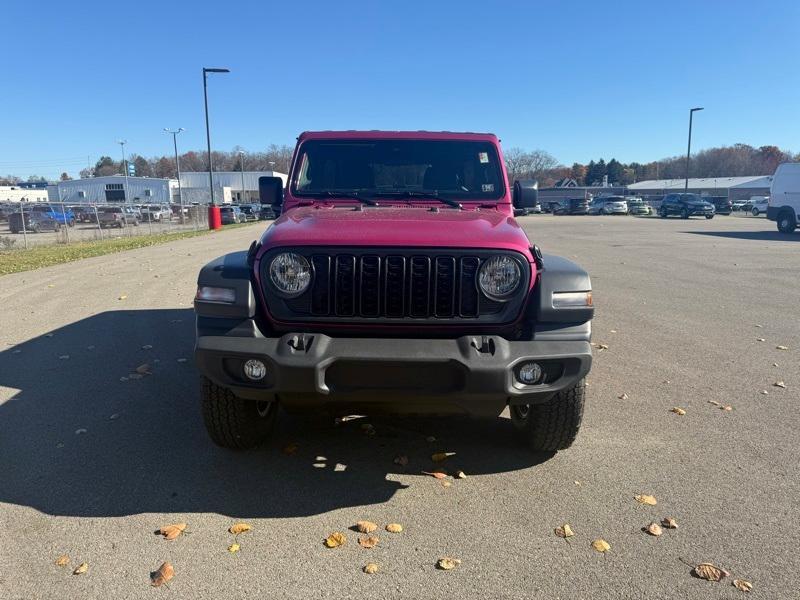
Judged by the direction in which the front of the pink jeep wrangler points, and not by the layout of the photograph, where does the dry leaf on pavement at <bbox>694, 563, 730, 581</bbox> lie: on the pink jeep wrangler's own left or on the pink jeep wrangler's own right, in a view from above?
on the pink jeep wrangler's own left

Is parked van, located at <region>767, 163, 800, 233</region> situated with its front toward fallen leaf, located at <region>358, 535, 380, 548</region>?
no

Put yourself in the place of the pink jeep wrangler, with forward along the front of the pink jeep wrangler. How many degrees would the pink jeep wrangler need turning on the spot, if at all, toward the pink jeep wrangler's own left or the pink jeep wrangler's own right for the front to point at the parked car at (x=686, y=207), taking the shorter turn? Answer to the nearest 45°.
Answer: approximately 135° to the pink jeep wrangler's own left

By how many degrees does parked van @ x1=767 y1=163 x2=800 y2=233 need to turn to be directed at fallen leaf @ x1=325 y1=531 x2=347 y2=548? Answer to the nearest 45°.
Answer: approximately 90° to its right

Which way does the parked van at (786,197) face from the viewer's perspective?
to the viewer's right

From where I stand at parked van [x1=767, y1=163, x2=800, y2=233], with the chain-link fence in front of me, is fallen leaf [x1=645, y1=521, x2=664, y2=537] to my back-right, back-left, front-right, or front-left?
front-left

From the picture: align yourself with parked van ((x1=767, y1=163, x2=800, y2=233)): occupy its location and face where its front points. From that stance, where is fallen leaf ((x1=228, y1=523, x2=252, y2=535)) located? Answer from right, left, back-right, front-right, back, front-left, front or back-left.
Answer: right

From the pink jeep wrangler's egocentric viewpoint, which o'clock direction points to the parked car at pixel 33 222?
The parked car is roughly at 5 o'clock from the pink jeep wrangler.

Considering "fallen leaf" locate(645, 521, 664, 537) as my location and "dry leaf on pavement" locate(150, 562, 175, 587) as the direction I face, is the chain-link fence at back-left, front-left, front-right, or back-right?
front-right

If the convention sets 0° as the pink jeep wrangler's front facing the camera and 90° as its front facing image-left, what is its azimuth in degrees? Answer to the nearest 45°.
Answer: approximately 0°

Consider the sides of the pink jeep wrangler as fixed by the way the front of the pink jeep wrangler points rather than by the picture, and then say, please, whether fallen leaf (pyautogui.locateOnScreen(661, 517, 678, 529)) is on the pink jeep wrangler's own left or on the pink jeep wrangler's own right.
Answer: on the pink jeep wrangler's own left

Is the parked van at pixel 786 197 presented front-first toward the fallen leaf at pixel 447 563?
no

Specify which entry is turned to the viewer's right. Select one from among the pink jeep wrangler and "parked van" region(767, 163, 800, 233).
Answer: the parked van

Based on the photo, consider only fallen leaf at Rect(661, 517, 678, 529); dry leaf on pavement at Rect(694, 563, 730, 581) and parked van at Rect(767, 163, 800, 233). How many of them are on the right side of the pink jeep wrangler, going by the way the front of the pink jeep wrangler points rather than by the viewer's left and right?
0

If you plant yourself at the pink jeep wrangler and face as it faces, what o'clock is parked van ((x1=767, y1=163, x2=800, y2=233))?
The parked van is roughly at 7 o'clock from the pink jeep wrangler.

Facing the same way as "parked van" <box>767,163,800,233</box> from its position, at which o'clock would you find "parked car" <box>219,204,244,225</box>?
"parked car" <box>219,204,244,225</box> is roughly at 6 o'clock from "parked van" <box>767,163,800,233</box>.

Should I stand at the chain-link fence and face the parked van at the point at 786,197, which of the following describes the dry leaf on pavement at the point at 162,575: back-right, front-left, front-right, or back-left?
front-right
